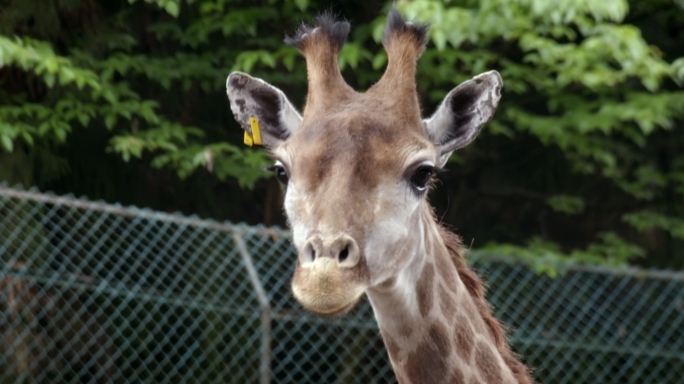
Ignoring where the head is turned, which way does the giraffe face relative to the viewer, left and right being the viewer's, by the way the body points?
facing the viewer and to the left of the viewer

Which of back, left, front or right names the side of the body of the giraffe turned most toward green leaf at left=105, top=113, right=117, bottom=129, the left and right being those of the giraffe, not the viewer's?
right
